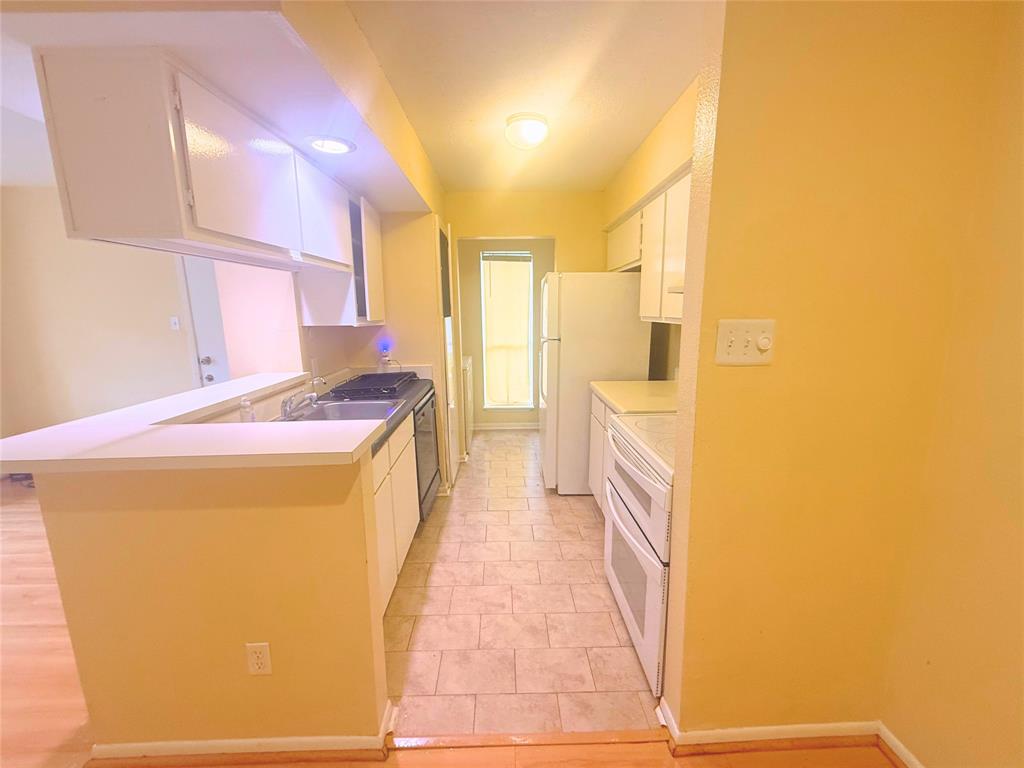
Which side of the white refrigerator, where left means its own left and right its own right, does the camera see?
left

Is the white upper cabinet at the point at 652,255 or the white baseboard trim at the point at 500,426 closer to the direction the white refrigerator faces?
the white baseboard trim

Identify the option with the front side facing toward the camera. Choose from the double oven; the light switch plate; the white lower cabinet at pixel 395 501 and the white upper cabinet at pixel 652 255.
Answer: the light switch plate

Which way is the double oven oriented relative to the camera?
to the viewer's left

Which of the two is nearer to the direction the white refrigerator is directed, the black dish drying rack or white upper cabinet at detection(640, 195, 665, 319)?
the black dish drying rack

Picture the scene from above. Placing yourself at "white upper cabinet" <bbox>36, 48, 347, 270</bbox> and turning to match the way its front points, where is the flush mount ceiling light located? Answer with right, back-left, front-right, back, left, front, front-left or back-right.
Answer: front-left

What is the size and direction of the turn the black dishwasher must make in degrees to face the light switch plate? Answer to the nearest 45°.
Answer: approximately 45° to its right

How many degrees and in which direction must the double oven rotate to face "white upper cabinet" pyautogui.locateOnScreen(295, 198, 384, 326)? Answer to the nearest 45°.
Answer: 0° — it already faces it

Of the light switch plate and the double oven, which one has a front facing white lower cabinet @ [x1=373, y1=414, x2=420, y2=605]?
the double oven

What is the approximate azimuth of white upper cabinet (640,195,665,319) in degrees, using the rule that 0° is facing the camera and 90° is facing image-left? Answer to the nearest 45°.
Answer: approximately 90°

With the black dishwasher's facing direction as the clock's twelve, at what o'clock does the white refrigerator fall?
The white refrigerator is roughly at 12 o'clock from the black dishwasher.

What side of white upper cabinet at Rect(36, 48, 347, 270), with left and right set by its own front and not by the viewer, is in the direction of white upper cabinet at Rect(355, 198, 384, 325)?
left

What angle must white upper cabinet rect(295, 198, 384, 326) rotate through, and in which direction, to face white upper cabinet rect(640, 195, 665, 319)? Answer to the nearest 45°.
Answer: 0° — it already faces it

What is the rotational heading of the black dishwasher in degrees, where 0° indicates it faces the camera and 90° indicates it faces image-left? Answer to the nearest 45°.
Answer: approximately 270°

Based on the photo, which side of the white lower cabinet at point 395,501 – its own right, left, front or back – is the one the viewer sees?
right
